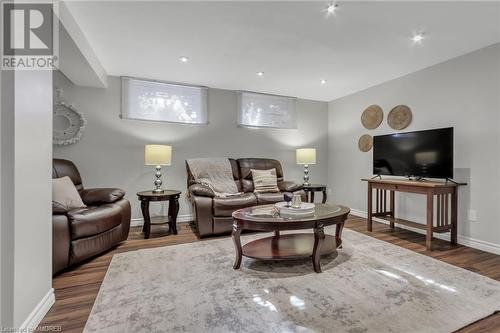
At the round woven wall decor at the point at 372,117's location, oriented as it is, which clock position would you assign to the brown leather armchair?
The brown leather armchair is roughly at 12 o'clock from the round woven wall decor.

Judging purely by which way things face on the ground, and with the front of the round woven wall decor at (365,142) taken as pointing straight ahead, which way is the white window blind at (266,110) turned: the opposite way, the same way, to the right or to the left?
to the left

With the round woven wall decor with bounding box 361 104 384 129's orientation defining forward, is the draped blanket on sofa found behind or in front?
in front

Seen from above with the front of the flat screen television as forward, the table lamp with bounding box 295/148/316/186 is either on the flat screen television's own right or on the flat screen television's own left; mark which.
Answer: on the flat screen television's own right

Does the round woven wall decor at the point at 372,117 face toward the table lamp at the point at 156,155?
yes

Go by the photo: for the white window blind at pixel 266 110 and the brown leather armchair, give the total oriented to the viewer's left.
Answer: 0

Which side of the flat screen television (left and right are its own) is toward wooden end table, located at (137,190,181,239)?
front

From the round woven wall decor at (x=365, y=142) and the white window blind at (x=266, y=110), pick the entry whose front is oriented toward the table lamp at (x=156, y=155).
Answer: the round woven wall decor
